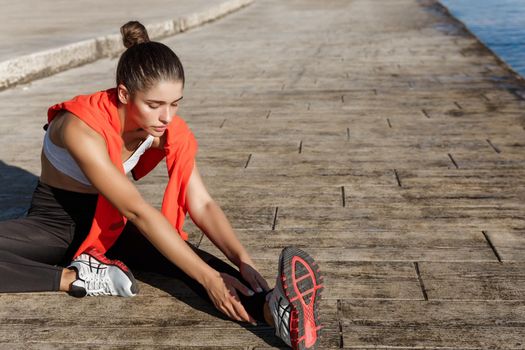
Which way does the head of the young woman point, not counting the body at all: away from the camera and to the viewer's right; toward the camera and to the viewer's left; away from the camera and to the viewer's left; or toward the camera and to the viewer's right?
toward the camera and to the viewer's right

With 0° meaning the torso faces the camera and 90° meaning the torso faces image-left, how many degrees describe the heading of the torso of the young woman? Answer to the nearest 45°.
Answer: approximately 315°
